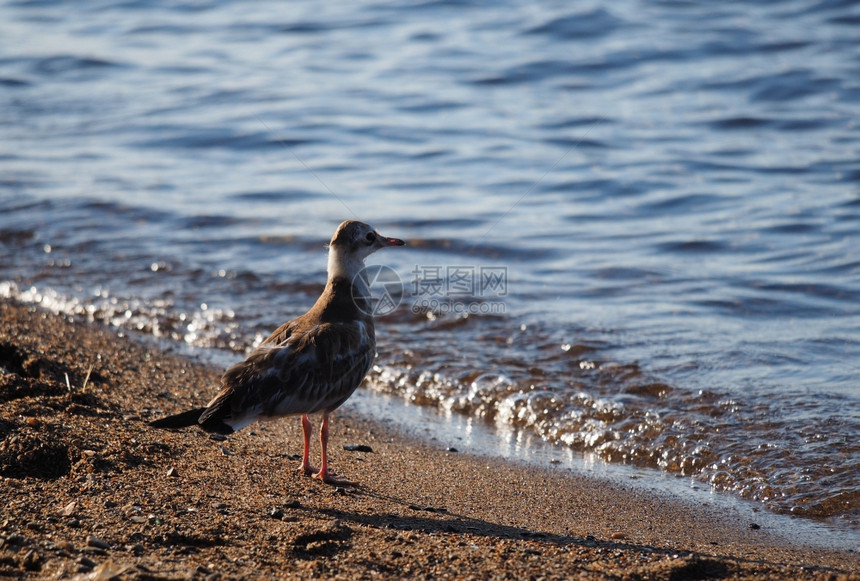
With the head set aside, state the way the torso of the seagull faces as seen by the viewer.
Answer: to the viewer's right
